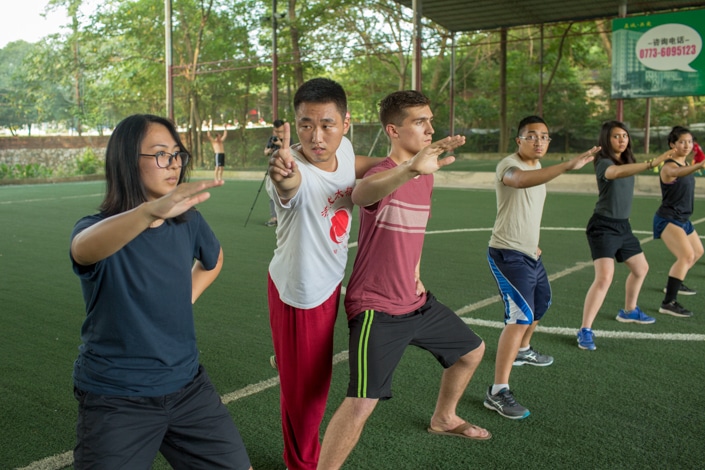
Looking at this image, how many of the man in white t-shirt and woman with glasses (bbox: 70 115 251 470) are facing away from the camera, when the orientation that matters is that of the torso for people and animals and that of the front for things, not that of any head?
0

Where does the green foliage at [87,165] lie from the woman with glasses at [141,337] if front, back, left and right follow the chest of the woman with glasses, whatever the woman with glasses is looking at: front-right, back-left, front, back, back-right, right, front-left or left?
back-left

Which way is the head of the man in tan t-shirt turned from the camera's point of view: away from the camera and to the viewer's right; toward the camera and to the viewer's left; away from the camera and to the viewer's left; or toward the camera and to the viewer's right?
toward the camera and to the viewer's right

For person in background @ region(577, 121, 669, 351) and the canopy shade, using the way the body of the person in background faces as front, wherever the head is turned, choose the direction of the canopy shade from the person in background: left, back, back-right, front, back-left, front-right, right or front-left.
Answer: back-left

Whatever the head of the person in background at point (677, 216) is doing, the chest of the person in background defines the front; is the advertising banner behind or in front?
behind

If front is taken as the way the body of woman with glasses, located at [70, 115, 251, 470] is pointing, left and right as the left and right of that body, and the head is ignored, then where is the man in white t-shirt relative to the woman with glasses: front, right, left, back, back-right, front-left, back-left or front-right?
left

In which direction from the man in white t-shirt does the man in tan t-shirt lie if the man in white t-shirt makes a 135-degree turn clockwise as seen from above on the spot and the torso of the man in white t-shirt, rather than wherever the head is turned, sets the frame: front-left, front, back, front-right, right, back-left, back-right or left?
back-right

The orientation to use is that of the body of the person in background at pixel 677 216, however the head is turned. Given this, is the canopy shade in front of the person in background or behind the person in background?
behind
